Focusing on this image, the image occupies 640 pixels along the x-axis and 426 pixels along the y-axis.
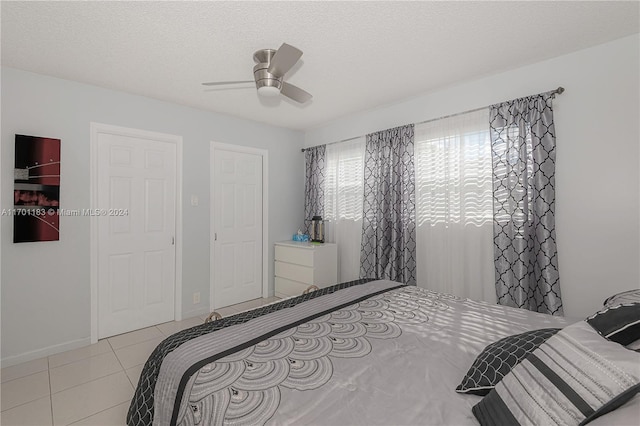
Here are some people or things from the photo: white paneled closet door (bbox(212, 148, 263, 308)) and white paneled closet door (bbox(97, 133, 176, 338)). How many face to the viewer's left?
0

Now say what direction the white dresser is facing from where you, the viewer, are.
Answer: facing the viewer and to the left of the viewer

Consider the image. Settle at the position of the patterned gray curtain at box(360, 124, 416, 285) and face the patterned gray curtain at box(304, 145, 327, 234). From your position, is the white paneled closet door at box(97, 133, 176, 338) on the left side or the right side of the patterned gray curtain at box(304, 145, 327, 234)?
left

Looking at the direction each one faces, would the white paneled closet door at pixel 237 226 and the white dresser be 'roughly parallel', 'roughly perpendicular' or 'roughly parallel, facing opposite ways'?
roughly perpendicular

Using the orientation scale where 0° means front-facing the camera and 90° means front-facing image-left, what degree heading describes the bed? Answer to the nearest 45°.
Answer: approximately 135°

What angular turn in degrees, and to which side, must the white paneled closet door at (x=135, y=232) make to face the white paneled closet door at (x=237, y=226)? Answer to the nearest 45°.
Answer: approximately 45° to its left

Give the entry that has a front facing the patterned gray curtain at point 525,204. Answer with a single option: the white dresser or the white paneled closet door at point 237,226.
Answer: the white paneled closet door

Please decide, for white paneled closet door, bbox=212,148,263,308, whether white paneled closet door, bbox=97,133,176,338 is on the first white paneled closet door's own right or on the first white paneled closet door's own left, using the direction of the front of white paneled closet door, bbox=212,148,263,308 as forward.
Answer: on the first white paneled closet door's own right

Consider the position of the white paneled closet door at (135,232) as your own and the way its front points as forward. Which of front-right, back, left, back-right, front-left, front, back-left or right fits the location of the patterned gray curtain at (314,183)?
front-left

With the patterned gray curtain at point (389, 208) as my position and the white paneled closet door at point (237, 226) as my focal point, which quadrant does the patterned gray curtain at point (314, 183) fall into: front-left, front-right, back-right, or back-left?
front-right

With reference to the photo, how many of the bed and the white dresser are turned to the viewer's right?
0

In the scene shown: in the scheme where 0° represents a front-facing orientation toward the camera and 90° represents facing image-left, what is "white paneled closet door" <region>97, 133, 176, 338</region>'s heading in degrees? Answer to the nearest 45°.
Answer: approximately 315°

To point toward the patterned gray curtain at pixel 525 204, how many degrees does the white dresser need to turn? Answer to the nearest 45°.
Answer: approximately 90° to its left

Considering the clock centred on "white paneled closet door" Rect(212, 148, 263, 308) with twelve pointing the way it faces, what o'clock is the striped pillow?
The striped pillow is roughly at 1 o'clock from the white paneled closet door.

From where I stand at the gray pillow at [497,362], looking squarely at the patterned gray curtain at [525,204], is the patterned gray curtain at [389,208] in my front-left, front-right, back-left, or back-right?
front-left
